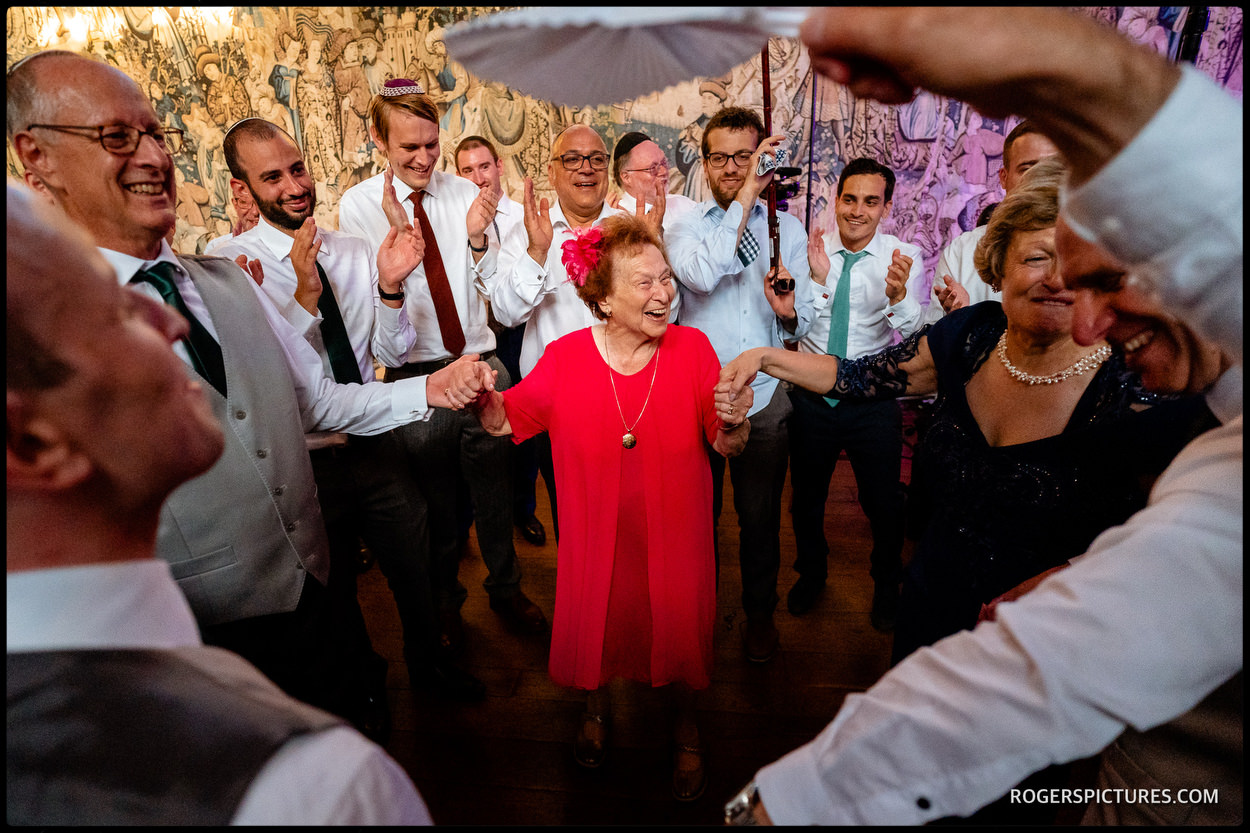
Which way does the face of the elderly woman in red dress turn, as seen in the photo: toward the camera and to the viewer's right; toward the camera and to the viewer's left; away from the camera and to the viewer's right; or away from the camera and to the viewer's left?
toward the camera and to the viewer's right

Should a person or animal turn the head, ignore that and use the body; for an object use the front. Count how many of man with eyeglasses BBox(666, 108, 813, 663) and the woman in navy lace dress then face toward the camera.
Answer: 2

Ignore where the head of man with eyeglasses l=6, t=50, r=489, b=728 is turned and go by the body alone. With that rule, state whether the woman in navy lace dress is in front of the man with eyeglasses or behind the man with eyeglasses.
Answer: in front

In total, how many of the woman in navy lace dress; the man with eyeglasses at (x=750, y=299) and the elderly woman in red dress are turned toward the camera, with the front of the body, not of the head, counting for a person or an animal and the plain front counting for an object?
3

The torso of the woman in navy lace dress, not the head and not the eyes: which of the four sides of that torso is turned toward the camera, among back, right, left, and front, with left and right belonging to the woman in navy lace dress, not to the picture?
front

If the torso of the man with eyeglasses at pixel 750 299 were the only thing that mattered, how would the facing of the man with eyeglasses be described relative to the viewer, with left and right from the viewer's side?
facing the viewer

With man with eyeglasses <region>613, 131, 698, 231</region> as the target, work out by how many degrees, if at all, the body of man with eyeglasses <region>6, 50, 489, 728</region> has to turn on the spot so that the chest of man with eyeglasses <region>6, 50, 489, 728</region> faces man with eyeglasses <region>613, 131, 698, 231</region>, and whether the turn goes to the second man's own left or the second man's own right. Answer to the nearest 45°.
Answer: approximately 90° to the second man's own left

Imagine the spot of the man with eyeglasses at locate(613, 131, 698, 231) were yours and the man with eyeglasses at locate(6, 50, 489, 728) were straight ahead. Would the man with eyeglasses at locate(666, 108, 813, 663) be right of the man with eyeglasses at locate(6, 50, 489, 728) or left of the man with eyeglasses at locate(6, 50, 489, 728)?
left

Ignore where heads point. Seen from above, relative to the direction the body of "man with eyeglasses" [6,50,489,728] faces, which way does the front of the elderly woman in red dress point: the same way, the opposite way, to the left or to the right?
to the right

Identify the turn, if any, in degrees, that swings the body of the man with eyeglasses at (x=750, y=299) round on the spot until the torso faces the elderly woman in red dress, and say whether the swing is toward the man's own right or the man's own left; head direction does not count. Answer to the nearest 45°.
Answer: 0° — they already face them

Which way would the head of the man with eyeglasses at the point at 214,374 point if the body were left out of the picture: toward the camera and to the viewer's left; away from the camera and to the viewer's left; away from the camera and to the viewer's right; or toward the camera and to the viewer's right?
toward the camera and to the viewer's right

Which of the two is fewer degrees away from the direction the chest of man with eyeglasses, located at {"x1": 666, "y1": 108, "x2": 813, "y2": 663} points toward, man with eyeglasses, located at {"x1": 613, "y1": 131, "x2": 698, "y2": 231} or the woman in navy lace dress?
the woman in navy lace dress

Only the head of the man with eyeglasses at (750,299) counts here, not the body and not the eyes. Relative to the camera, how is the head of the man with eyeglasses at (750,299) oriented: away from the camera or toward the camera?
toward the camera

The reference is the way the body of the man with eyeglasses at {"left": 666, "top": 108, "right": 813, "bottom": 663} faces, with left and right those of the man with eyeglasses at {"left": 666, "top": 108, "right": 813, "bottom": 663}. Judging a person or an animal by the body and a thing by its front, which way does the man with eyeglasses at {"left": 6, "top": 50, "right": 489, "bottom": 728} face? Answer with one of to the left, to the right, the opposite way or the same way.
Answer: to the left

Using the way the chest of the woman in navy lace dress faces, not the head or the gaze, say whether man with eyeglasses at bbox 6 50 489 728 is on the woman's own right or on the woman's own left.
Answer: on the woman's own right

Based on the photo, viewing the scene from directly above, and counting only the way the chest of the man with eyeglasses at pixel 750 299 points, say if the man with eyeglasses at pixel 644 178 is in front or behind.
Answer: behind

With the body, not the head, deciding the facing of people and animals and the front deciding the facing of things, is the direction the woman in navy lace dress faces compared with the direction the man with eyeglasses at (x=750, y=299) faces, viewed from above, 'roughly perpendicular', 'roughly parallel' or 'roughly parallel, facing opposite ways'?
roughly parallel
